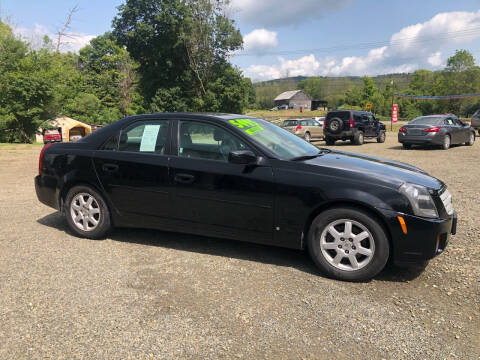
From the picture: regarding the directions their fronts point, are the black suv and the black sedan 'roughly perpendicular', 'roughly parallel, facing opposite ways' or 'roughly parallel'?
roughly perpendicular

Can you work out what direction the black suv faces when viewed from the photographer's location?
facing away from the viewer and to the right of the viewer

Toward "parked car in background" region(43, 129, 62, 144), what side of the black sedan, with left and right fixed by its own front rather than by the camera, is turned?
back

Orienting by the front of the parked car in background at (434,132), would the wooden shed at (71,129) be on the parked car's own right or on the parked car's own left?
on the parked car's own left

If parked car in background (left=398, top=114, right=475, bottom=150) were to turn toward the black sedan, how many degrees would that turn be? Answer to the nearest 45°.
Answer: approximately 135° to its right

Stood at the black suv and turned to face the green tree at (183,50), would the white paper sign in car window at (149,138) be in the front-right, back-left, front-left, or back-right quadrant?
back-left

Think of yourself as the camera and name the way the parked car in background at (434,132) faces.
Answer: facing away from the viewer and to the right of the viewer

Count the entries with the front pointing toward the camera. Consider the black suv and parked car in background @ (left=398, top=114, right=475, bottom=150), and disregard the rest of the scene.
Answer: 0
